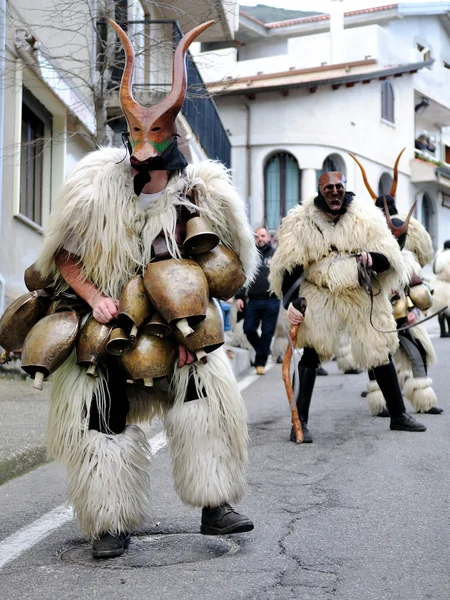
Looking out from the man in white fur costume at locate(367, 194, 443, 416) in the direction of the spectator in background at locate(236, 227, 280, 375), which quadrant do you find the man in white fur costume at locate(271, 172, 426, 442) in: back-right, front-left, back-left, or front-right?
back-left

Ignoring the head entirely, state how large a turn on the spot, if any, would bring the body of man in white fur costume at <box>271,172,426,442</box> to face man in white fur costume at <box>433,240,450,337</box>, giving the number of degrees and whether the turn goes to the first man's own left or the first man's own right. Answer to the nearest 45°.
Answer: approximately 180°

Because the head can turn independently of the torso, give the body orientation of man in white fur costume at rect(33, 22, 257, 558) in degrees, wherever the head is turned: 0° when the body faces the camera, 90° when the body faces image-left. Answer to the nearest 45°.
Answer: approximately 0°

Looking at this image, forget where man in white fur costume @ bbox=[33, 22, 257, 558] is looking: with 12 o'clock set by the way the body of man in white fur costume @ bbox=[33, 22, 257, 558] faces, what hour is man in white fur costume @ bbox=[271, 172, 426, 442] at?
man in white fur costume @ bbox=[271, 172, 426, 442] is roughly at 7 o'clock from man in white fur costume @ bbox=[33, 22, 257, 558].

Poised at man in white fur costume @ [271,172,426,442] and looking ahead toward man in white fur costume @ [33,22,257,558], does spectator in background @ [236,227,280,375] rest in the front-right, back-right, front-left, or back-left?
back-right

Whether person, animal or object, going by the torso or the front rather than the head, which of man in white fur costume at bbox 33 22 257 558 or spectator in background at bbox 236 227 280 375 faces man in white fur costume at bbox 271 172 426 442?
the spectator in background

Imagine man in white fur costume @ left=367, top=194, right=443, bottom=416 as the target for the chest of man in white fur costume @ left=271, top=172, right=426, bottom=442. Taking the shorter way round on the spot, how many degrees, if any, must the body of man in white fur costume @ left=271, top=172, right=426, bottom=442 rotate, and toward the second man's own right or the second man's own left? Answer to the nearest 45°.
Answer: approximately 180°

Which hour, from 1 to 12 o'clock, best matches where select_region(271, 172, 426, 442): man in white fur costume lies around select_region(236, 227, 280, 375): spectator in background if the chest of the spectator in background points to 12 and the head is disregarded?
The man in white fur costume is roughly at 12 o'clock from the spectator in background.

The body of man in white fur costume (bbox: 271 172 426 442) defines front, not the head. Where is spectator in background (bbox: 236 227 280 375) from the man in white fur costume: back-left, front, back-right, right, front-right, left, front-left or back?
back
